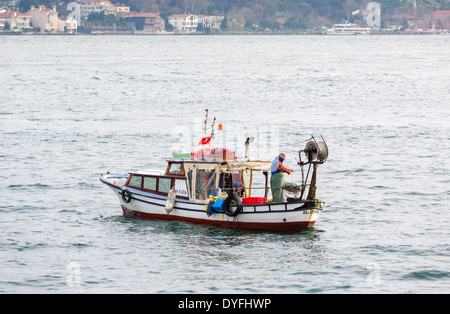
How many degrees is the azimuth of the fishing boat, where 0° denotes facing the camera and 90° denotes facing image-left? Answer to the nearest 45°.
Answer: approximately 90°
